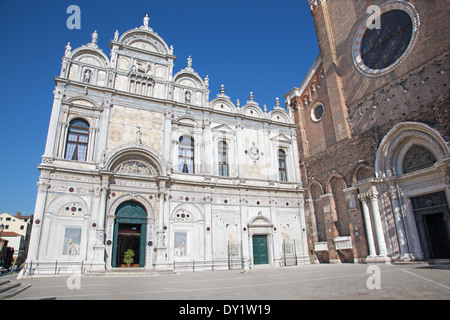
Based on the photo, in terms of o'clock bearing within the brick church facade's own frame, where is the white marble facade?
The white marble facade is roughly at 1 o'clock from the brick church facade.

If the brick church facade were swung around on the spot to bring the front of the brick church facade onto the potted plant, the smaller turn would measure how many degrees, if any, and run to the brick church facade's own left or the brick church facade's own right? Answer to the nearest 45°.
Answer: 0° — it already faces it

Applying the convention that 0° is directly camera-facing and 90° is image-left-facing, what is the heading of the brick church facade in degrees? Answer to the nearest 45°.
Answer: approximately 45°
